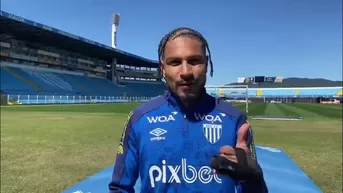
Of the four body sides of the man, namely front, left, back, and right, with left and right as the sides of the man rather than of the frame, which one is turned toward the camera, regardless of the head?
front

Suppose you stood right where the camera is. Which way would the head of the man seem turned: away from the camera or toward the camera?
toward the camera
